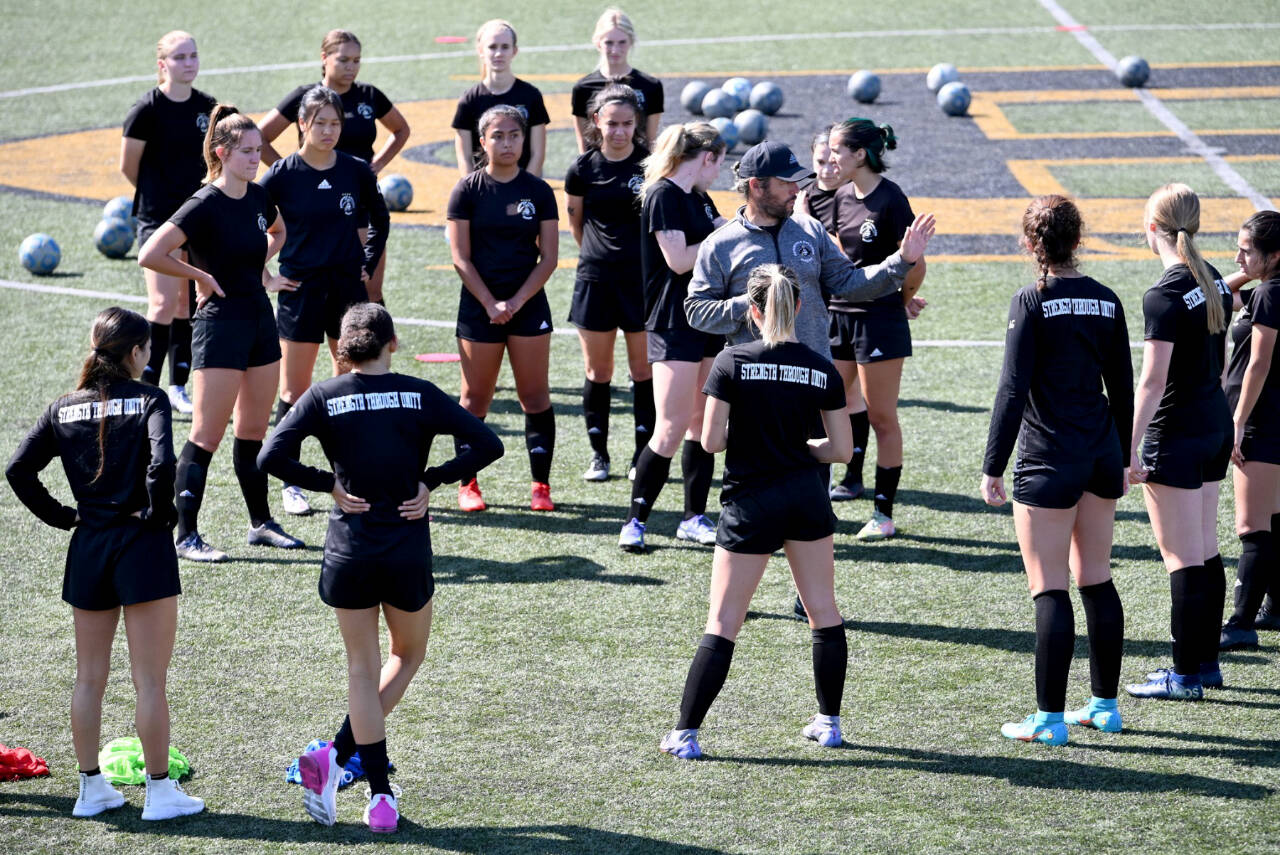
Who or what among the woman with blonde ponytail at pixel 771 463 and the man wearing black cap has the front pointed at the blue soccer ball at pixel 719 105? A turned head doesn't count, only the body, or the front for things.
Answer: the woman with blonde ponytail

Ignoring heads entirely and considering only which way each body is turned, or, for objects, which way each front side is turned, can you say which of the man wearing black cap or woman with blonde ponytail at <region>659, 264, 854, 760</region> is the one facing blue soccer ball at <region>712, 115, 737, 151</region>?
the woman with blonde ponytail

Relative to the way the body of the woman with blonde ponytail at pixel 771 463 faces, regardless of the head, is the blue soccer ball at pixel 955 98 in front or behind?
in front

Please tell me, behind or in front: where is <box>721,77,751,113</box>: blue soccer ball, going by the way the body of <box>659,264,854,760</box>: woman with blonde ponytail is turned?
in front

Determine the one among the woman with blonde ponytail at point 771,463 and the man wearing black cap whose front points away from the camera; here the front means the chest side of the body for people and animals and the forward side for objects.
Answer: the woman with blonde ponytail

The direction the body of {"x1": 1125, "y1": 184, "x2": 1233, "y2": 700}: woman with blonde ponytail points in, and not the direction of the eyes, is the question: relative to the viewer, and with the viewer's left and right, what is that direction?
facing away from the viewer and to the left of the viewer

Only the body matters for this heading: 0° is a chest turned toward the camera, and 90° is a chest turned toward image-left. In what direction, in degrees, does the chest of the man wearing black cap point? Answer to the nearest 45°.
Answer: approximately 315°

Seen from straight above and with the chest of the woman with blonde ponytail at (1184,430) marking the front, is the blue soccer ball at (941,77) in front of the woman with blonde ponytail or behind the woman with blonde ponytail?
in front

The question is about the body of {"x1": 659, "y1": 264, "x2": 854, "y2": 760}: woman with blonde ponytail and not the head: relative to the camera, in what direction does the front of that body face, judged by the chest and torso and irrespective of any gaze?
away from the camera

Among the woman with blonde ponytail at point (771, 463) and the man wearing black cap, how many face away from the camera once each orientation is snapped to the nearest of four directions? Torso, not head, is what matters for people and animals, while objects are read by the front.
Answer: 1

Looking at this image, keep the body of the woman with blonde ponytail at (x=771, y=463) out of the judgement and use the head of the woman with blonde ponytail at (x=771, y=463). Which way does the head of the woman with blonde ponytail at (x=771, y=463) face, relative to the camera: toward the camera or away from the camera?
away from the camera

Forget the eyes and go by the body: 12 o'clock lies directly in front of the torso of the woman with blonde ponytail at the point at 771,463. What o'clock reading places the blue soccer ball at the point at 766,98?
The blue soccer ball is roughly at 12 o'clock from the woman with blonde ponytail.

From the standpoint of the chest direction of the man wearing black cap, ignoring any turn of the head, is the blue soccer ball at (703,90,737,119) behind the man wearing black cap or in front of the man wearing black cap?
behind

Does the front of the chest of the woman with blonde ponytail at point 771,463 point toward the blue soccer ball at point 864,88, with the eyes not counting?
yes

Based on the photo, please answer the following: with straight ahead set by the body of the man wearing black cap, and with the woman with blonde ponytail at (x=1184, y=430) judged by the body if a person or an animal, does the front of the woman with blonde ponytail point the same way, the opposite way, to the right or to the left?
the opposite way

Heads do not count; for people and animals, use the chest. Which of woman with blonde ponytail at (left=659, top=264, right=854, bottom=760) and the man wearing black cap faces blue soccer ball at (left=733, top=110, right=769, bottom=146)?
the woman with blonde ponytail
